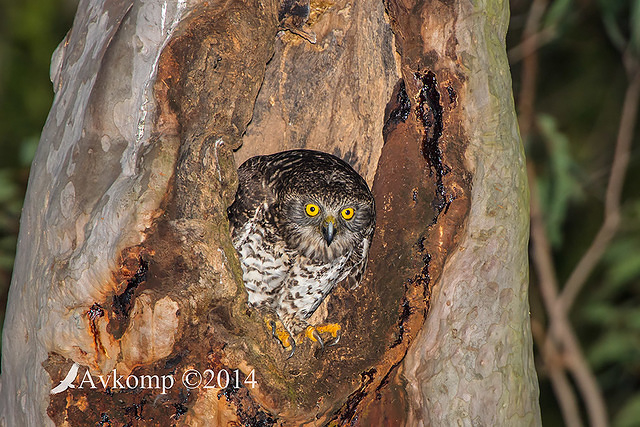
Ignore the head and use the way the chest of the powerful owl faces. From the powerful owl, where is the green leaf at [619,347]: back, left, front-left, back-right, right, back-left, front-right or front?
back-left

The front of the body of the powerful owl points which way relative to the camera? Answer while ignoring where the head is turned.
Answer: toward the camera

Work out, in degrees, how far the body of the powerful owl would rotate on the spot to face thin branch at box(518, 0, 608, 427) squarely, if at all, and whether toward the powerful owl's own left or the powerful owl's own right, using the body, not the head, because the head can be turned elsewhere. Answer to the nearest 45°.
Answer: approximately 135° to the powerful owl's own left

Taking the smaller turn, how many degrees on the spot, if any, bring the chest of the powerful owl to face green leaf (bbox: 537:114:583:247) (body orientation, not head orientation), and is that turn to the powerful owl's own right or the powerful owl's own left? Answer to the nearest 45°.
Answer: approximately 135° to the powerful owl's own left

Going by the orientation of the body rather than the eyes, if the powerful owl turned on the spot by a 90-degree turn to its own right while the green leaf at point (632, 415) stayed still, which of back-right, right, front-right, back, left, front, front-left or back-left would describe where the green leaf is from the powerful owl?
back-right

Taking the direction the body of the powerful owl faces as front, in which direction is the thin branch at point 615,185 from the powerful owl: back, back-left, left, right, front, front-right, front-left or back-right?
back-left
